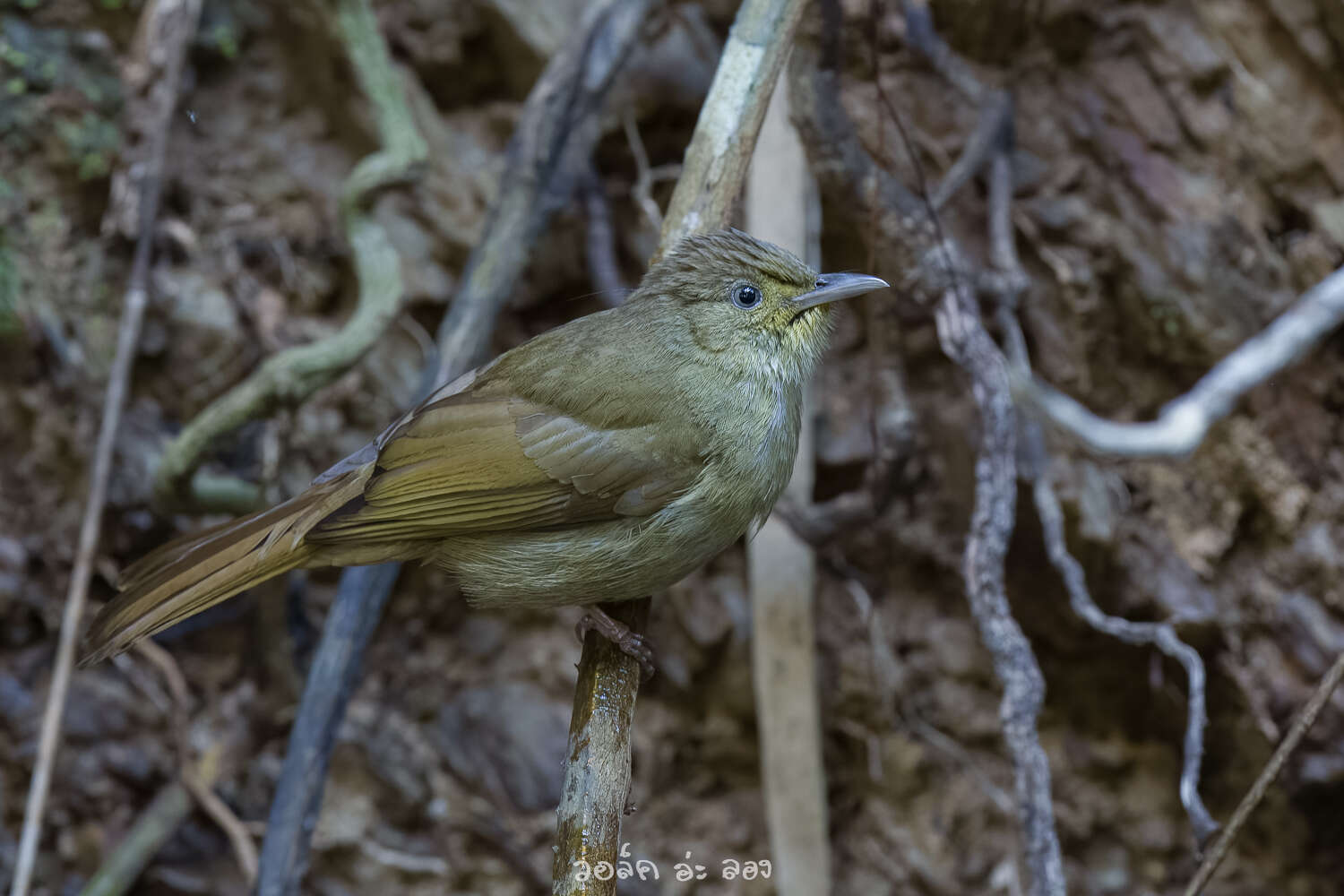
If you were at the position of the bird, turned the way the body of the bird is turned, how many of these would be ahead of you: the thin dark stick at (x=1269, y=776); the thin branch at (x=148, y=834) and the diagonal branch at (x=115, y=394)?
1

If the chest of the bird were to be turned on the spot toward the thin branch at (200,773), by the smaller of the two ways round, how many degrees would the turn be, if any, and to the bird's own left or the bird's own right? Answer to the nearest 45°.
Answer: approximately 135° to the bird's own left

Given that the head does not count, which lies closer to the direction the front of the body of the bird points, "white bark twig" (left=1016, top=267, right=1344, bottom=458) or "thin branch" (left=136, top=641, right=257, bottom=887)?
the white bark twig

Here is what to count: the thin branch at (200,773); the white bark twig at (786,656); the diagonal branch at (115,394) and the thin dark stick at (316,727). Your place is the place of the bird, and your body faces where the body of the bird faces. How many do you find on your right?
0

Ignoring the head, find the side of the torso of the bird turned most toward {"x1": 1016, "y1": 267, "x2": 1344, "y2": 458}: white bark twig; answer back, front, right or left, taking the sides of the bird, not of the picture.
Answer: front

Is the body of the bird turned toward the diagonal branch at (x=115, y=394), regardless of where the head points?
no

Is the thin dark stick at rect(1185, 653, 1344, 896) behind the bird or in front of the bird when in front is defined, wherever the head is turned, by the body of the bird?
in front

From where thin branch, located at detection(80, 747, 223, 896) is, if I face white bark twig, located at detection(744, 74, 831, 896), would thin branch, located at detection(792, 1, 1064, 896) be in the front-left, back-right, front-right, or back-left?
front-right

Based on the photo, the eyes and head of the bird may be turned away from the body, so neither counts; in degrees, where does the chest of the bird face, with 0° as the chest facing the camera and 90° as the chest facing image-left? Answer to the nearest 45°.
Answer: approximately 270°

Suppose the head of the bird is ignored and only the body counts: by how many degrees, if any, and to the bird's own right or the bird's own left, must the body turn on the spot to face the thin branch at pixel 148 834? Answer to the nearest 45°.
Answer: approximately 135° to the bird's own left

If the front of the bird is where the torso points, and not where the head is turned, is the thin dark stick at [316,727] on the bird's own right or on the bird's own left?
on the bird's own left
